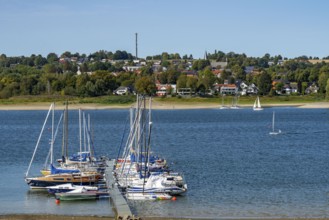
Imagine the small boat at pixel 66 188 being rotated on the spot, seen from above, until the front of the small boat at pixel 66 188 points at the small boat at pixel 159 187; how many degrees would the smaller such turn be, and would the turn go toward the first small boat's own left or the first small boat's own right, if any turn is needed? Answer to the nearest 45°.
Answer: approximately 180°

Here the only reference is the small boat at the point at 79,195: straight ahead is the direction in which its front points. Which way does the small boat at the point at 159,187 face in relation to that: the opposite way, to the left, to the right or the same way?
the opposite way

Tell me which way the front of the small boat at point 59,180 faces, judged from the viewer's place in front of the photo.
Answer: facing to the left of the viewer

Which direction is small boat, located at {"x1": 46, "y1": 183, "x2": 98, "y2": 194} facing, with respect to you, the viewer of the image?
facing to the left of the viewer

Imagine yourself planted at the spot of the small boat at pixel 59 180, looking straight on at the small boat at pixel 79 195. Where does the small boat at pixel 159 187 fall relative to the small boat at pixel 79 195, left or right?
left

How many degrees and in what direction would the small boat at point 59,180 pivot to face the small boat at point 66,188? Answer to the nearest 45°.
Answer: approximately 90° to its left
